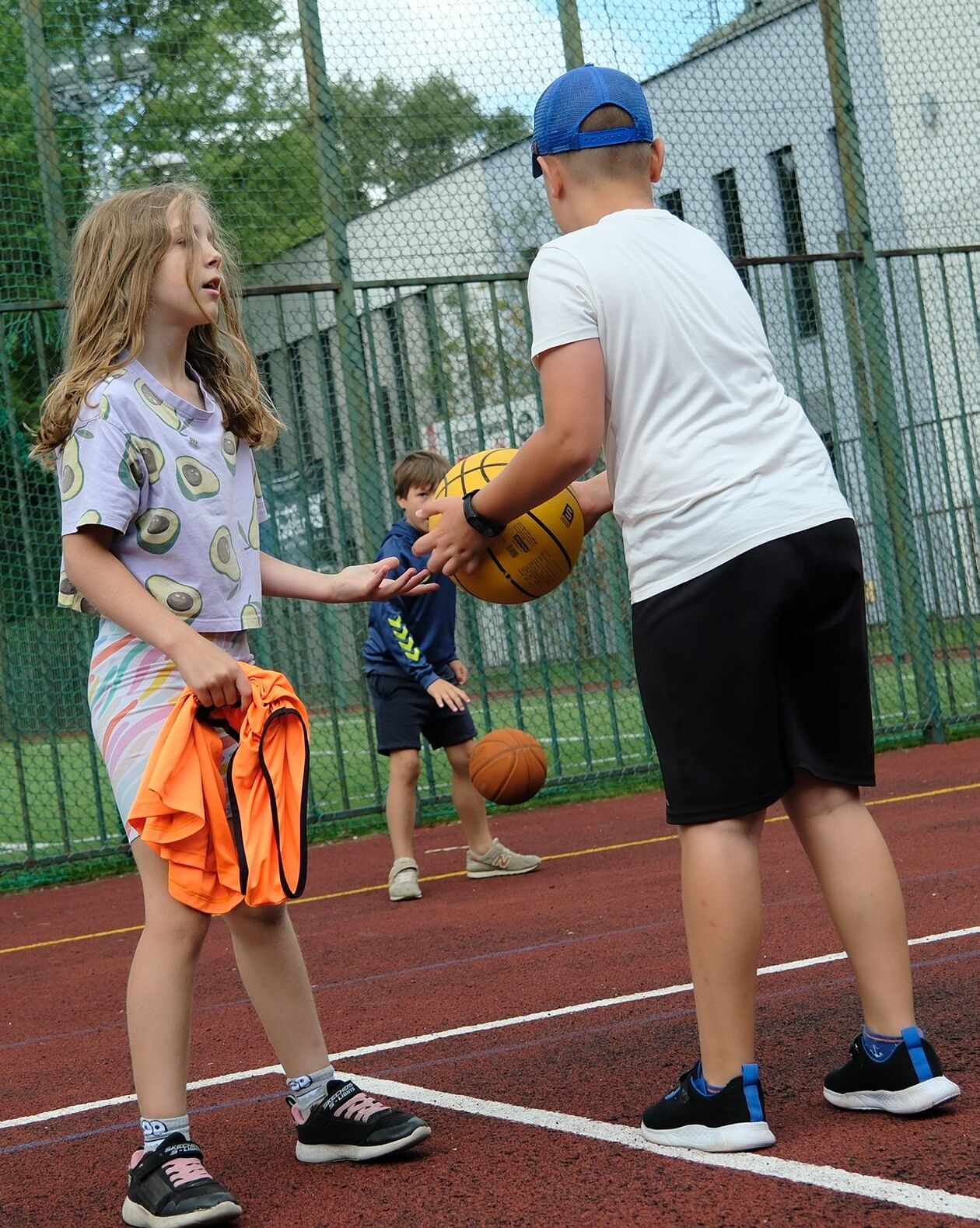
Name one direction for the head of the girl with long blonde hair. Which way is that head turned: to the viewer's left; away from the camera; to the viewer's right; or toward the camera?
to the viewer's right

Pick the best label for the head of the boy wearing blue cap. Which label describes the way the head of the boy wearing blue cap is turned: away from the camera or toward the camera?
away from the camera

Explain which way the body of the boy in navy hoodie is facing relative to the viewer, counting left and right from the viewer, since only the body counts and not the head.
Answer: facing the viewer and to the right of the viewer

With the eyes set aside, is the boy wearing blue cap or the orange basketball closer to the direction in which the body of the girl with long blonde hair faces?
the boy wearing blue cap

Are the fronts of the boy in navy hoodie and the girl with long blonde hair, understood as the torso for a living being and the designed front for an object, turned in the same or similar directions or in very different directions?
same or similar directions

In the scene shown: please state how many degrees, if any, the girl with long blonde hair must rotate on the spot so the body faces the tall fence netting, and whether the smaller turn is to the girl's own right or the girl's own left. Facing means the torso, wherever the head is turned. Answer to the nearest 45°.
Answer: approximately 135° to the girl's own left

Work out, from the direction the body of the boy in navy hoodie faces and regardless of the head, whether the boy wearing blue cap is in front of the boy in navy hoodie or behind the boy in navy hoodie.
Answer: in front

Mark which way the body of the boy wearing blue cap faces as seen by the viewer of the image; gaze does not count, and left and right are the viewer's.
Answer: facing away from the viewer and to the left of the viewer

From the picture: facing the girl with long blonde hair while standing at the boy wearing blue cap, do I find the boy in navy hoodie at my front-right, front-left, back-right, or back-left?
front-right

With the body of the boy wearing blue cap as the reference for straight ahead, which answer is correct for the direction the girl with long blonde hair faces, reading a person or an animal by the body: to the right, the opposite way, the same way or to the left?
the opposite way

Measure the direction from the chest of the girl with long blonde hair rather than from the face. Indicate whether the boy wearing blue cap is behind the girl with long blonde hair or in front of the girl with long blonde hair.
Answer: in front

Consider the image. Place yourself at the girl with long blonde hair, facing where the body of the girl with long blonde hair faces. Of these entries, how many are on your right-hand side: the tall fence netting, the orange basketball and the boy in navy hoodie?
0

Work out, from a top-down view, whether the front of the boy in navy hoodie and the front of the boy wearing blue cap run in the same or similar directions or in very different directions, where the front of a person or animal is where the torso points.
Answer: very different directions

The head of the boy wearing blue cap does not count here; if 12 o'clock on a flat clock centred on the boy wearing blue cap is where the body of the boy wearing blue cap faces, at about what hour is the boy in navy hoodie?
The boy in navy hoodie is roughly at 1 o'clock from the boy wearing blue cap.

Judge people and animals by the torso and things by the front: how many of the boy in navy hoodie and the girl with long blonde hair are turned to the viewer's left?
0
